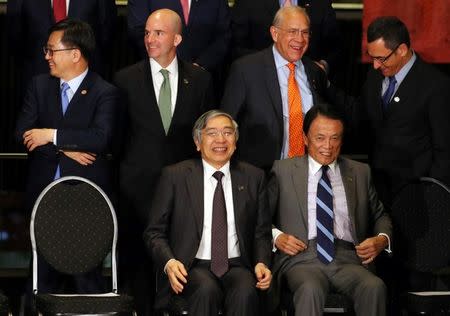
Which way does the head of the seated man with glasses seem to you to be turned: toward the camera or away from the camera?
toward the camera

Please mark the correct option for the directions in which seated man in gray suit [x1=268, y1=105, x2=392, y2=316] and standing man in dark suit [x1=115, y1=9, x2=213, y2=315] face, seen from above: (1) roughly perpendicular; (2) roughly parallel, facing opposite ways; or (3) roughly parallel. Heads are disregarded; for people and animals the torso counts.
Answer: roughly parallel

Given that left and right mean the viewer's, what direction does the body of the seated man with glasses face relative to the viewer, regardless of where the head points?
facing the viewer

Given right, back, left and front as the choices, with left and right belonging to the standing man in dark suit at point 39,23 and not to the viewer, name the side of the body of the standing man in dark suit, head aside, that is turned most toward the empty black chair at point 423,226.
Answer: left

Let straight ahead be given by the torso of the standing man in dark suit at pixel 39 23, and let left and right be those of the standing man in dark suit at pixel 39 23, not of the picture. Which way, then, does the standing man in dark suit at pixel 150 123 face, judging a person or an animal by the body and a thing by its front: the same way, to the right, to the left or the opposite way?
the same way

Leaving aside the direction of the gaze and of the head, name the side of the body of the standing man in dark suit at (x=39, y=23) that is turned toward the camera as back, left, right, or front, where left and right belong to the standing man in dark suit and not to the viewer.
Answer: front

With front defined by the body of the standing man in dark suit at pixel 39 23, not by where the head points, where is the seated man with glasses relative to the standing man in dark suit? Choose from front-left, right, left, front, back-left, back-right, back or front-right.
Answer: front-left

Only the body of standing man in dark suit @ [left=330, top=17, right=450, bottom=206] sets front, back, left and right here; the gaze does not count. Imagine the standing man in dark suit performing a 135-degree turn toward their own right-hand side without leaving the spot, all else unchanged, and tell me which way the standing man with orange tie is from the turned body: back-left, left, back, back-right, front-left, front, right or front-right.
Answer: left

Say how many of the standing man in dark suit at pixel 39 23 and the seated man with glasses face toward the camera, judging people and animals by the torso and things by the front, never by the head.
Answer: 2

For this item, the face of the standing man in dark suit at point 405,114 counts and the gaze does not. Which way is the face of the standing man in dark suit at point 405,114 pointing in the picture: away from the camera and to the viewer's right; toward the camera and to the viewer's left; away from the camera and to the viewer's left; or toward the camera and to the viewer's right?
toward the camera and to the viewer's left

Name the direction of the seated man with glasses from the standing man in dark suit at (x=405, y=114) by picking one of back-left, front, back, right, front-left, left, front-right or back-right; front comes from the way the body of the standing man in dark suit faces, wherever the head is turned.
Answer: front
